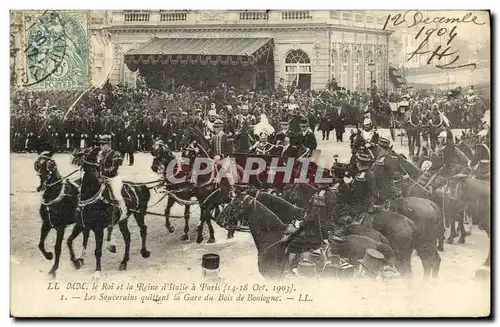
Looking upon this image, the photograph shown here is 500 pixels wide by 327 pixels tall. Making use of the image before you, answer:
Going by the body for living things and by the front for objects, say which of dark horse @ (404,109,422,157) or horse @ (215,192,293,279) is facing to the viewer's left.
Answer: the horse

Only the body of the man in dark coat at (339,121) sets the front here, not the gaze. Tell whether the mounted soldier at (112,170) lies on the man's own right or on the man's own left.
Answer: on the man's own right

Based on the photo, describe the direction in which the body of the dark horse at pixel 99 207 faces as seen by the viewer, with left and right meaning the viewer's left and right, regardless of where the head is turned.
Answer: facing the viewer and to the left of the viewer

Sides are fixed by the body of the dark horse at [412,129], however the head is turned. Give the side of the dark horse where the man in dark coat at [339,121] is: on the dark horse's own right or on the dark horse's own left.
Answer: on the dark horse's own right

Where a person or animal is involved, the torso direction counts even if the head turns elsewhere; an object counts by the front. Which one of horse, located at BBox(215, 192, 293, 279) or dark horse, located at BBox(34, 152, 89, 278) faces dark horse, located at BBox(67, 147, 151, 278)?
the horse

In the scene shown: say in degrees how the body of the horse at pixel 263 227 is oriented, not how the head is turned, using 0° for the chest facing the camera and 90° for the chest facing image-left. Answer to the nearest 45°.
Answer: approximately 90°

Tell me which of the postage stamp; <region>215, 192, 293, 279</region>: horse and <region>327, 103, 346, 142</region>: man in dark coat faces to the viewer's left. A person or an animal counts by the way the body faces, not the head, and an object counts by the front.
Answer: the horse
